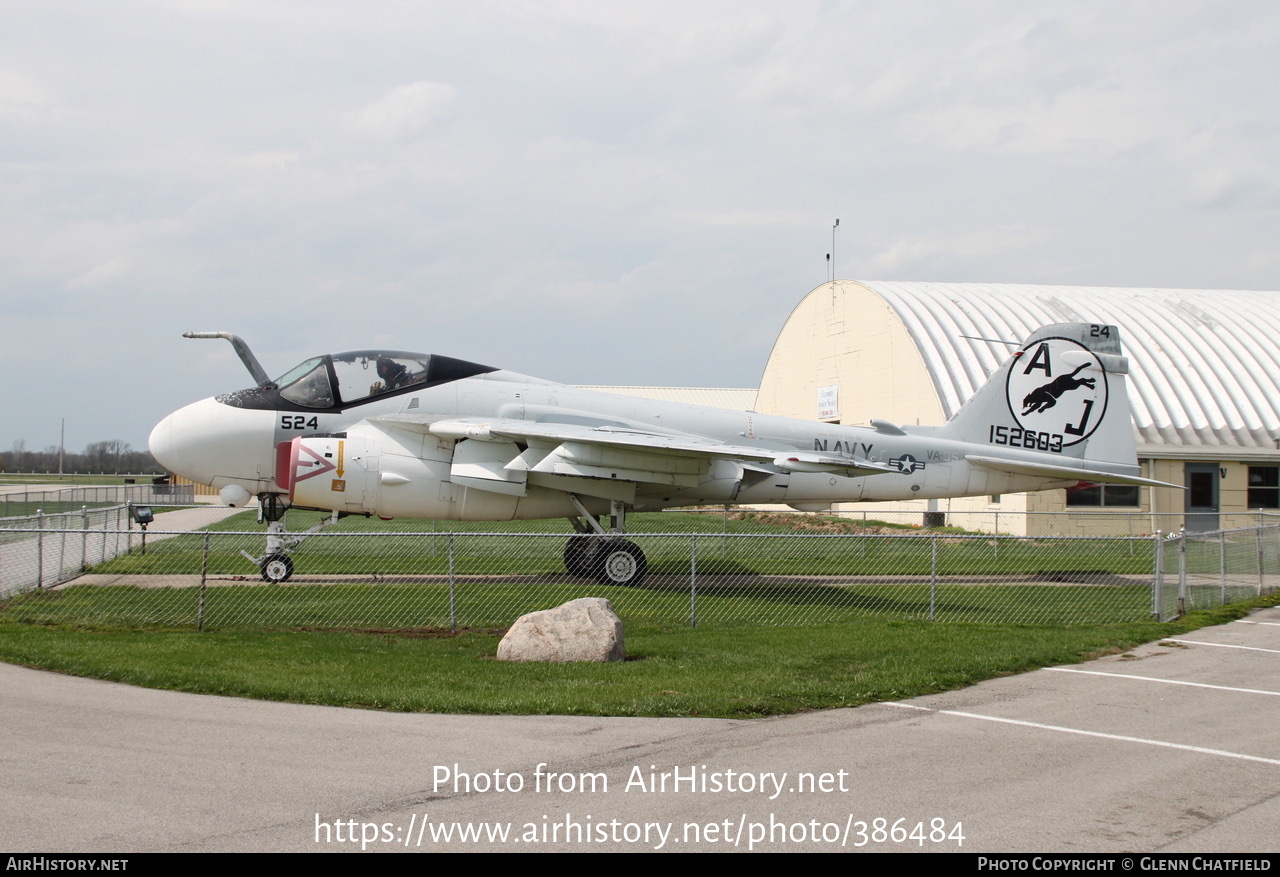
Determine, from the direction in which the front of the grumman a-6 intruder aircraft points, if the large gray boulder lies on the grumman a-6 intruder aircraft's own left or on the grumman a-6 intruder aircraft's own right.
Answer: on the grumman a-6 intruder aircraft's own left

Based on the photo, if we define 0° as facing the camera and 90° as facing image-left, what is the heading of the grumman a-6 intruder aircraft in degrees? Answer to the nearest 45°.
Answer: approximately 90°
